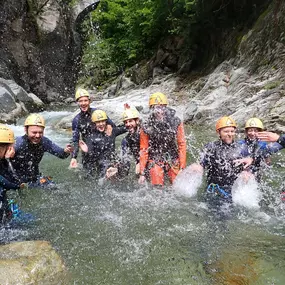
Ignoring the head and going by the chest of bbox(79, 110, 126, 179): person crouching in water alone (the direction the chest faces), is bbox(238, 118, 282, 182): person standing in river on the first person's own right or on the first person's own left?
on the first person's own left

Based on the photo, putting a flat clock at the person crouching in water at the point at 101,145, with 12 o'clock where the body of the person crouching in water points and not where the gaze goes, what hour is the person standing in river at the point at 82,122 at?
The person standing in river is roughly at 4 o'clock from the person crouching in water.

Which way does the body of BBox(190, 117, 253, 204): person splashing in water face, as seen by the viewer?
toward the camera

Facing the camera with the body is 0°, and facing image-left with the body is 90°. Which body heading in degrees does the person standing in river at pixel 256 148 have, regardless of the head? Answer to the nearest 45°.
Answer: approximately 0°

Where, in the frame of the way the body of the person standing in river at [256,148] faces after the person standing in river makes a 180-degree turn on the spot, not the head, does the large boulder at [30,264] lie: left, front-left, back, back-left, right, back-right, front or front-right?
back-left

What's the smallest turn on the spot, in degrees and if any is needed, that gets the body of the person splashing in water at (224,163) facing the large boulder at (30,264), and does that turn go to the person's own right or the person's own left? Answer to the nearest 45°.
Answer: approximately 45° to the person's own right

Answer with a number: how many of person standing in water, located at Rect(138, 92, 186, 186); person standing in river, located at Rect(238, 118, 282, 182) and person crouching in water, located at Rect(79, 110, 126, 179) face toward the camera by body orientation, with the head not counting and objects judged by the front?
3

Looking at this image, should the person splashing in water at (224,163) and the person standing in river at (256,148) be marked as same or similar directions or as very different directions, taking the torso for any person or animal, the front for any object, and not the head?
same or similar directions

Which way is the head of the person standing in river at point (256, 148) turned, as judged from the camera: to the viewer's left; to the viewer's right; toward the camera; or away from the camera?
toward the camera

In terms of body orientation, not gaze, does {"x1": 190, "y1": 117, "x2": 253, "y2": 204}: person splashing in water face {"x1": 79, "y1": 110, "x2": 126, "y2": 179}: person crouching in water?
no

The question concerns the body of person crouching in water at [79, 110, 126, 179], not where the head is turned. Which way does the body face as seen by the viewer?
toward the camera

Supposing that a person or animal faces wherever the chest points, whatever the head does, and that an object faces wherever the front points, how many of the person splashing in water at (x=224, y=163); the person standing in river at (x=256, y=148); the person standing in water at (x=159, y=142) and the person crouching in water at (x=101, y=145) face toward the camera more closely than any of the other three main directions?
4

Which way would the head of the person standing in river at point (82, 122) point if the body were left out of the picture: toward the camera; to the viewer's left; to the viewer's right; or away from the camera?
toward the camera

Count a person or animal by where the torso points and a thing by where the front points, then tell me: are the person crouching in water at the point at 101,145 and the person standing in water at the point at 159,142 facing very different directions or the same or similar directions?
same or similar directions

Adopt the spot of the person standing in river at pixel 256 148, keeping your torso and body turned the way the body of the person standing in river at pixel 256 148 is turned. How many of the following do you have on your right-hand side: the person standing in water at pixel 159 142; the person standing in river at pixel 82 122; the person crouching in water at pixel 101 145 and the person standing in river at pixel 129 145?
4

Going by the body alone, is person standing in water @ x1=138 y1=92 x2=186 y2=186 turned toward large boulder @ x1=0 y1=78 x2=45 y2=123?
no

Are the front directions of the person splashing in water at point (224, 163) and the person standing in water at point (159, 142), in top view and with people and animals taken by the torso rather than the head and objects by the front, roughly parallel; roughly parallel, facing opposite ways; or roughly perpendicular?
roughly parallel
